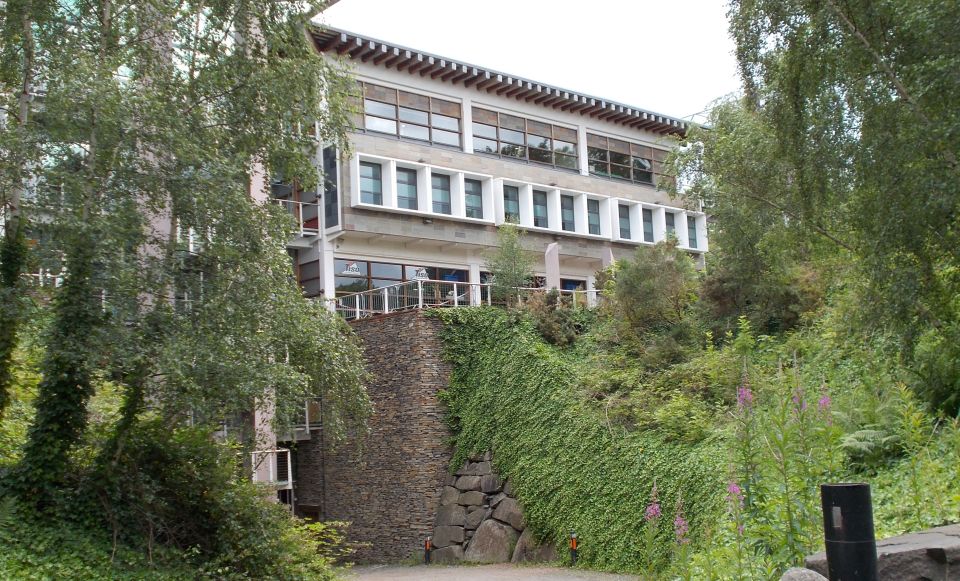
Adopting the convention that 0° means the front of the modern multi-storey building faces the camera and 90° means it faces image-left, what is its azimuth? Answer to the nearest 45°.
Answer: approximately 315°

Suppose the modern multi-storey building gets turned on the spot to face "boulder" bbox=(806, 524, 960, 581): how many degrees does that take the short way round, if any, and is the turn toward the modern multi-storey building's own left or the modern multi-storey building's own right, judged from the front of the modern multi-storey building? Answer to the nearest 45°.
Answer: approximately 45° to the modern multi-storey building's own right

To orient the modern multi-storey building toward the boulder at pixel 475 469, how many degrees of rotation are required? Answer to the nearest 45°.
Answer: approximately 45° to its right

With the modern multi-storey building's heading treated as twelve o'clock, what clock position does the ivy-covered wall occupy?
The ivy-covered wall is roughly at 1 o'clock from the modern multi-storey building.
